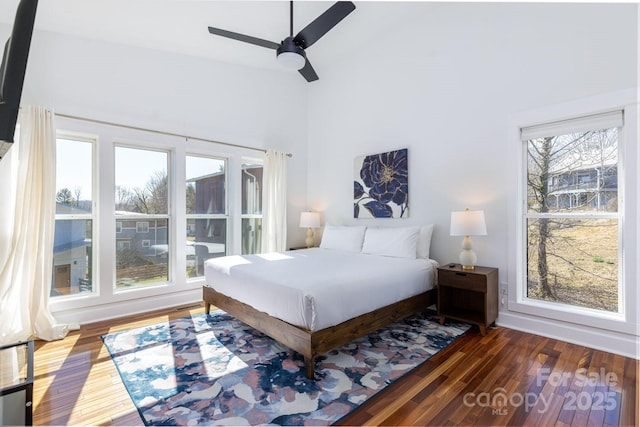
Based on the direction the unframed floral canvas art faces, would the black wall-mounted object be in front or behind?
in front

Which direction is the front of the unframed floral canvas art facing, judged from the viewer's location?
facing the viewer and to the left of the viewer

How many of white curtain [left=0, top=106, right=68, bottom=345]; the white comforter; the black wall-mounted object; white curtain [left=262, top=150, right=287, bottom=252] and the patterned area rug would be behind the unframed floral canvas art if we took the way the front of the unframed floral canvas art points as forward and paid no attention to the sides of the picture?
0

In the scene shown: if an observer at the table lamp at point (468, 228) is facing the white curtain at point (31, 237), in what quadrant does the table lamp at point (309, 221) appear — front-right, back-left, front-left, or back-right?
front-right

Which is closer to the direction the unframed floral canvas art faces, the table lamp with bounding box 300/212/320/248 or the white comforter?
the white comforter

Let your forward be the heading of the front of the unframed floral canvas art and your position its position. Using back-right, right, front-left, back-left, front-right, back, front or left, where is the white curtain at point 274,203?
front-right

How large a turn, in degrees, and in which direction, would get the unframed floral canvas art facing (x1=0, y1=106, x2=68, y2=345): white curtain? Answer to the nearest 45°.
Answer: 0° — it already faces it

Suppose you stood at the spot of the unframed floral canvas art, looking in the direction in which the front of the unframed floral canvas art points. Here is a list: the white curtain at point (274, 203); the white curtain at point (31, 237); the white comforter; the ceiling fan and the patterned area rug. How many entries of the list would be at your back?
0

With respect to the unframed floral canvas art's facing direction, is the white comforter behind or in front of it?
in front

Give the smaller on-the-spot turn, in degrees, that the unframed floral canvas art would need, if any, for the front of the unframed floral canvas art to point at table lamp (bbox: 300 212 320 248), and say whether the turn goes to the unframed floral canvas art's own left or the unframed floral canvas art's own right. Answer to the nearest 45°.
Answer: approximately 45° to the unframed floral canvas art's own right

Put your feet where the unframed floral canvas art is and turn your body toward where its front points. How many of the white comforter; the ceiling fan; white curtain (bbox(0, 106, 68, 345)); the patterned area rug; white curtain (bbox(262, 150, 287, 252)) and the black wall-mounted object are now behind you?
0

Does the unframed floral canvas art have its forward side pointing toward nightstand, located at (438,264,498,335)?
no

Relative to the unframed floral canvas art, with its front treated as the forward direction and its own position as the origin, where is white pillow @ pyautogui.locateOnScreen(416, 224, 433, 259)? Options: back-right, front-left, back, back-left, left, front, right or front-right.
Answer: left

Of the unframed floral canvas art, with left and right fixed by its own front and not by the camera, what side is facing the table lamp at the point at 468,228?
left
